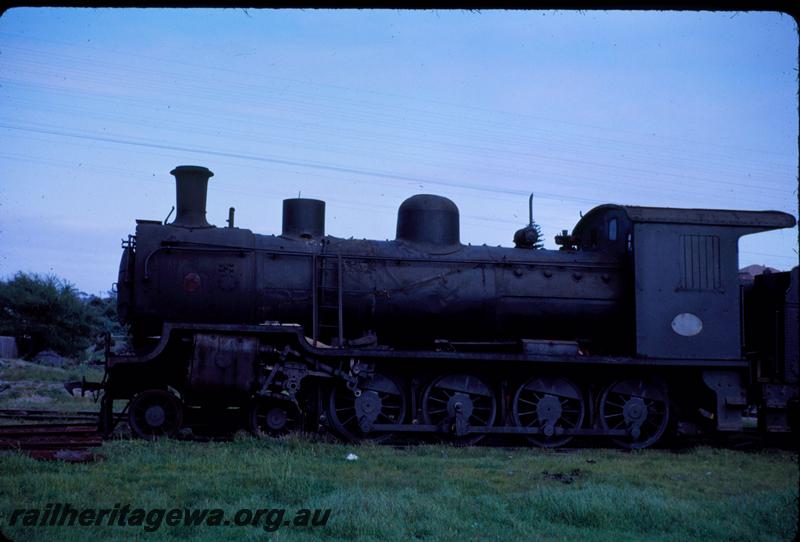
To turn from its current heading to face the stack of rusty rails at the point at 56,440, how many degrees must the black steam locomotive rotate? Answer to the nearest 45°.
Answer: approximately 45° to its left

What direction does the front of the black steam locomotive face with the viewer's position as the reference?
facing to the left of the viewer

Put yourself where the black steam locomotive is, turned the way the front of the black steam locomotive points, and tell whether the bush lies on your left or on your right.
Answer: on your right
